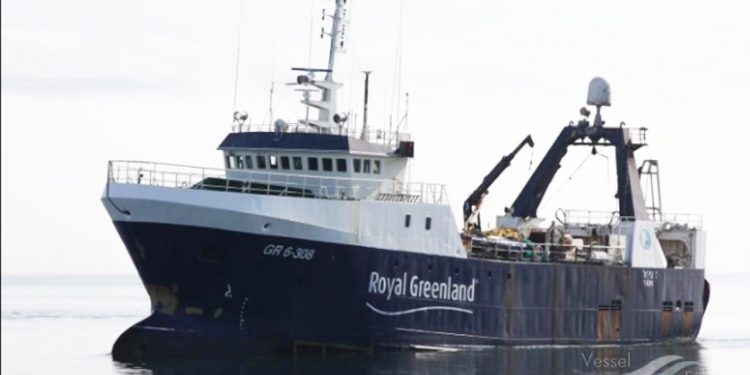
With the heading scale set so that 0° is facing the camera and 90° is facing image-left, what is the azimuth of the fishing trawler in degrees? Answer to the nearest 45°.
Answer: approximately 45°
